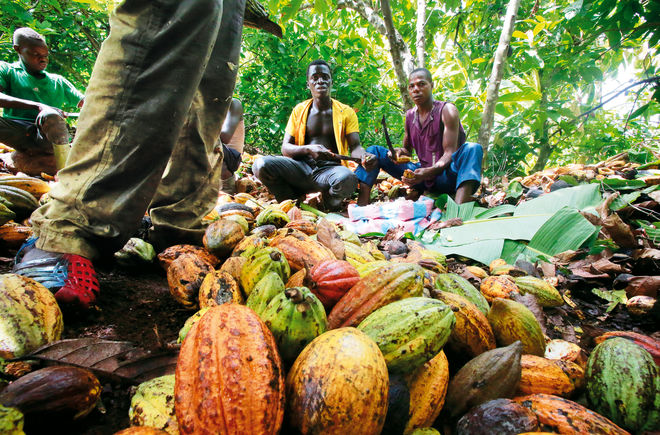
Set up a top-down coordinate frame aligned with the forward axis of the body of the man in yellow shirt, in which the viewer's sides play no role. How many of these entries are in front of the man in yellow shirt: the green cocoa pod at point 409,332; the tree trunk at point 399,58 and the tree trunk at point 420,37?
1

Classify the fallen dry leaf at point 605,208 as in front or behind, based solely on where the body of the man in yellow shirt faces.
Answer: in front

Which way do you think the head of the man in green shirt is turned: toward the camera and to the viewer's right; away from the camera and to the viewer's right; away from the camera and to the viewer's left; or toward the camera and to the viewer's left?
toward the camera and to the viewer's right

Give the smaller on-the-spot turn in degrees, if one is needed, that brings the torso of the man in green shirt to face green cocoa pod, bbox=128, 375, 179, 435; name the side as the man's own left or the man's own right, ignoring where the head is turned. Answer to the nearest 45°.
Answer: approximately 45° to the man's own right

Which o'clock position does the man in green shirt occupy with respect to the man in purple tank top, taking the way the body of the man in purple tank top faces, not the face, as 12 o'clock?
The man in green shirt is roughly at 1 o'clock from the man in purple tank top.

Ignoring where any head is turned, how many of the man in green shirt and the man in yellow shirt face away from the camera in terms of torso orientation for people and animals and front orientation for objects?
0

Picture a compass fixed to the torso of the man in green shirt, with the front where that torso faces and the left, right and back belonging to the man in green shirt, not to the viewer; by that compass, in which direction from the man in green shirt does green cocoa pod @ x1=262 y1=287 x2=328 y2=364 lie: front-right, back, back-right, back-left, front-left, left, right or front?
front-right

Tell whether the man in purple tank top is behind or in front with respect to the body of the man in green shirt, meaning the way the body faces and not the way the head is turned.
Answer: in front

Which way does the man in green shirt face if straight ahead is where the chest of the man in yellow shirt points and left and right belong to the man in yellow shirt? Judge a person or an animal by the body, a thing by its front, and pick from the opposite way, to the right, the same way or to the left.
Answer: to the left

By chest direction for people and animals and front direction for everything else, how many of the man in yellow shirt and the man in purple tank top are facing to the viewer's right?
0
